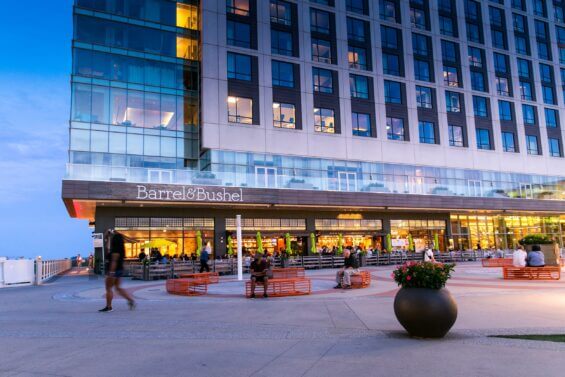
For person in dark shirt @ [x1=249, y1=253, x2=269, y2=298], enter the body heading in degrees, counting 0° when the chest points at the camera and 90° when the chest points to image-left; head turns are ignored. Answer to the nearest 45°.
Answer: approximately 0°

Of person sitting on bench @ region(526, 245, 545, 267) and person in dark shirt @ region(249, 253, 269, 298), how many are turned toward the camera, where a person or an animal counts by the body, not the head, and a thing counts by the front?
1

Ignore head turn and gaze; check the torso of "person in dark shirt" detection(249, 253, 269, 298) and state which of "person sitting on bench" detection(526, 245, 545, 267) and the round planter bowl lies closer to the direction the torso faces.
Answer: the round planter bowl

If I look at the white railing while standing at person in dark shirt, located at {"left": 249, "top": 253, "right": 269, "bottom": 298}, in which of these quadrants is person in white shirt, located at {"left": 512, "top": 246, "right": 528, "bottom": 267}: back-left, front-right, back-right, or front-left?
back-right

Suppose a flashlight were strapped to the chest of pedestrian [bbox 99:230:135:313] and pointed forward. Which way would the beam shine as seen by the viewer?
to the viewer's left

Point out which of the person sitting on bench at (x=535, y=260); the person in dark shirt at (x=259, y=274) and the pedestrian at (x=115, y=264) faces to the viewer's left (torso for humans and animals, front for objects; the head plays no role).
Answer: the pedestrian
